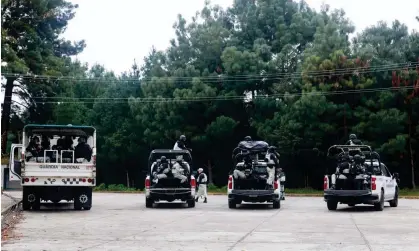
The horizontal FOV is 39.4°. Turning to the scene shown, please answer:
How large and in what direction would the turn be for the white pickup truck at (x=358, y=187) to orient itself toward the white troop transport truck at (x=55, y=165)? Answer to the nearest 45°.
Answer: approximately 135° to its left

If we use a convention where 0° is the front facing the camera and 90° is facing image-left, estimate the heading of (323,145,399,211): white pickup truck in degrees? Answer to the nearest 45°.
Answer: approximately 225°

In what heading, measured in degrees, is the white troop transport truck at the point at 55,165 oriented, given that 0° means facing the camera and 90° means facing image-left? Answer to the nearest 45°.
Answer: approximately 180°

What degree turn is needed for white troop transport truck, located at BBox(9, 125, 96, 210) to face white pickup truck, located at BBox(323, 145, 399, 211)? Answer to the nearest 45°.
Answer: approximately 90° to its right
